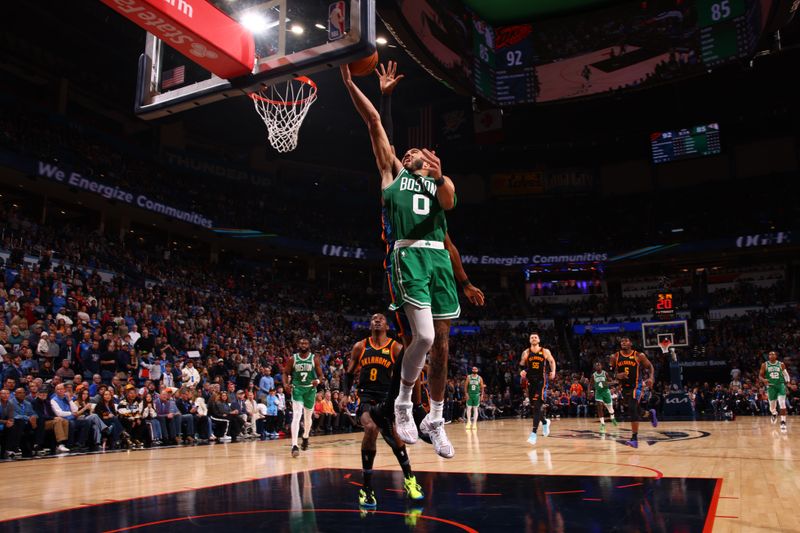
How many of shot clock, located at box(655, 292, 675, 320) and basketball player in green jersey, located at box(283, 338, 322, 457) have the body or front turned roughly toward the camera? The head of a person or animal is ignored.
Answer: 2

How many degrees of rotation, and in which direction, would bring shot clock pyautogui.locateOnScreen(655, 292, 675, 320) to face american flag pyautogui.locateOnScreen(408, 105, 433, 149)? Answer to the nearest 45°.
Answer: approximately 90° to its right

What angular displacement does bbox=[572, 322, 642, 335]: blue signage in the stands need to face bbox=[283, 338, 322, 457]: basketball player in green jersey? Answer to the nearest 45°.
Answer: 0° — it already faces them

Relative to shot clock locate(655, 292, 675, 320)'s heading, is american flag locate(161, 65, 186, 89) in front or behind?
in front

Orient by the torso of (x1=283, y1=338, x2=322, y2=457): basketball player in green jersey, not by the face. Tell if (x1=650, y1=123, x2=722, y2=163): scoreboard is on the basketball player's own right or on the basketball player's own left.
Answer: on the basketball player's own left

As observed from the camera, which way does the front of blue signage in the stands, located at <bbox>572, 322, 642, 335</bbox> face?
facing the viewer

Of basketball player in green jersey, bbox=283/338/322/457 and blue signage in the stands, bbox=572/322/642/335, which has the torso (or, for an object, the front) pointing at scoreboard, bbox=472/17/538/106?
the blue signage in the stands

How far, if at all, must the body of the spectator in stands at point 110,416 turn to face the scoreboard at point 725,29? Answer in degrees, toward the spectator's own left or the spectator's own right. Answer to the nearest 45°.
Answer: approximately 45° to the spectator's own left

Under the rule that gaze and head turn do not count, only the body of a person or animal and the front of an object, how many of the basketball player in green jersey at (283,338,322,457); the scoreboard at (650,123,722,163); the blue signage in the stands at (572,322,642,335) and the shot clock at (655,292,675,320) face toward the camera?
4

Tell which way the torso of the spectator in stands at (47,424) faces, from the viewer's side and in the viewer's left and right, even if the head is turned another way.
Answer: facing the viewer and to the right of the viewer

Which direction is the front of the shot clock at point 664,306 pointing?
toward the camera

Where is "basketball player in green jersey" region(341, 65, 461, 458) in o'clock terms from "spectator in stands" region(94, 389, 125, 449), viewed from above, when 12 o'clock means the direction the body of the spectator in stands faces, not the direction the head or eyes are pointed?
The basketball player in green jersey is roughly at 1 o'clock from the spectator in stands.

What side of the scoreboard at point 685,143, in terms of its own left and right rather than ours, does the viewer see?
front

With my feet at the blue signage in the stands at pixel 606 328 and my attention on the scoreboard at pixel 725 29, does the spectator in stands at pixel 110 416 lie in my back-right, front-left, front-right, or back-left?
front-right

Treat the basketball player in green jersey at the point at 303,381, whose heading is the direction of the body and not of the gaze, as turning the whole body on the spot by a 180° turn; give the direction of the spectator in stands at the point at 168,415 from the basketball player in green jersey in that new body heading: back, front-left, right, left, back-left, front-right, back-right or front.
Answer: front-left

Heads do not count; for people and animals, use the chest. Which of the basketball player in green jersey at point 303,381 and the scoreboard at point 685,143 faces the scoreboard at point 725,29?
the scoreboard at point 685,143
